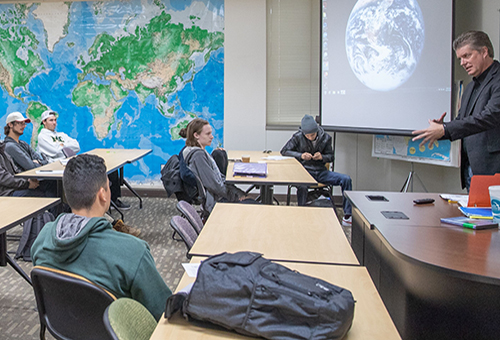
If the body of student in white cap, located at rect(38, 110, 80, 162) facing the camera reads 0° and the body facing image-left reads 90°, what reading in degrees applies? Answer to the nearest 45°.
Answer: approximately 315°

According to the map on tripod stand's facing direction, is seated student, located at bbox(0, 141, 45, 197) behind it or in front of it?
in front

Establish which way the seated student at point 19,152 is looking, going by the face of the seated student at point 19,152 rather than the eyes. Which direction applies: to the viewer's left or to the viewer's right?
to the viewer's right

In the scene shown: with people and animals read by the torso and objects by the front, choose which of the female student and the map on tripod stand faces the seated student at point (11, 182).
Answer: the map on tripod stand

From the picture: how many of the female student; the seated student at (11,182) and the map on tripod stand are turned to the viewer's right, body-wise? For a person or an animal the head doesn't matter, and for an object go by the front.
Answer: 2

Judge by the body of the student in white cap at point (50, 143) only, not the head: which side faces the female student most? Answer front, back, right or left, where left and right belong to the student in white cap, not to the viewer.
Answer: front

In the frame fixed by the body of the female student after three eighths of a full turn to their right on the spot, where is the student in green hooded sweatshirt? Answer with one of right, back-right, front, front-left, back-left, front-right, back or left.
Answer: front-left

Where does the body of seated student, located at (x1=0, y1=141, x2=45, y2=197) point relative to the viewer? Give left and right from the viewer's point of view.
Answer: facing to the right of the viewer

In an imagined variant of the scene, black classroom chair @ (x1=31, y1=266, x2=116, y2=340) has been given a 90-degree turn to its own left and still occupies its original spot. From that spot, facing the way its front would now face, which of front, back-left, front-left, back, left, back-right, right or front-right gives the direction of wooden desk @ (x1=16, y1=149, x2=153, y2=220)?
front-right

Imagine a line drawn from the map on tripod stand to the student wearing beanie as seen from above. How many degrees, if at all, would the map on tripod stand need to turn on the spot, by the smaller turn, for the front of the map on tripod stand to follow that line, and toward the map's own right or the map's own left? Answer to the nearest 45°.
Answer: approximately 45° to the map's own right

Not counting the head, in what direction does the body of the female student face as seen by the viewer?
to the viewer's right
